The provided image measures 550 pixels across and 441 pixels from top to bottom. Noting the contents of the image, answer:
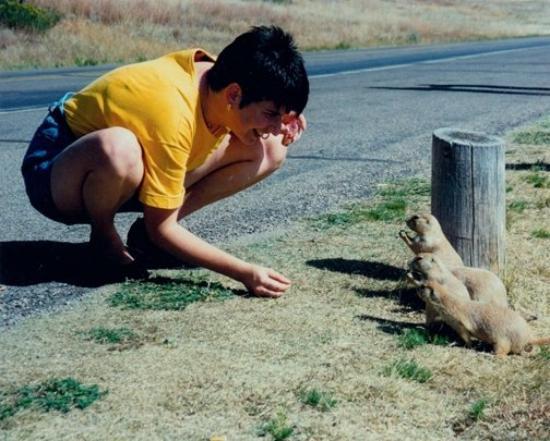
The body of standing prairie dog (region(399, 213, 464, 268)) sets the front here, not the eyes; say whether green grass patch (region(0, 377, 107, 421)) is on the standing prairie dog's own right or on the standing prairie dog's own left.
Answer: on the standing prairie dog's own left

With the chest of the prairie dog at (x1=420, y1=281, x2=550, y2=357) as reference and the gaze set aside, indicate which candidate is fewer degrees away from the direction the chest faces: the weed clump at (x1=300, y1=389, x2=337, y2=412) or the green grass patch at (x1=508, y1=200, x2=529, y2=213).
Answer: the weed clump

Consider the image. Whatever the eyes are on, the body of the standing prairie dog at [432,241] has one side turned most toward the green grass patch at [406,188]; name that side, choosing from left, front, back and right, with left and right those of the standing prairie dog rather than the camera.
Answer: right

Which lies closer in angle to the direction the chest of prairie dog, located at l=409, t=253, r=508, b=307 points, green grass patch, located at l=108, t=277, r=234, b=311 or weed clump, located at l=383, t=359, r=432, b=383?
the green grass patch

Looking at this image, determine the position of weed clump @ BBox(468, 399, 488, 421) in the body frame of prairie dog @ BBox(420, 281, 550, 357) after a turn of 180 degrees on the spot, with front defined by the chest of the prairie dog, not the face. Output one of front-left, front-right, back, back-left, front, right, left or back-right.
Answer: right

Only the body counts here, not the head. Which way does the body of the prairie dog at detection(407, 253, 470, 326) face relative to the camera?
to the viewer's left

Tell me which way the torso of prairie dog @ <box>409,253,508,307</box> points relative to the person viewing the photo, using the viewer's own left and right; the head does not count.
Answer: facing to the left of the viewer

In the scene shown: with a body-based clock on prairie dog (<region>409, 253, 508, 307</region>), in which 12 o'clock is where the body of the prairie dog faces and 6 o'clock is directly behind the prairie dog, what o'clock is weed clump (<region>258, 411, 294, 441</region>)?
The weed clump is roughly at 10 o'clock from the prairie dog.

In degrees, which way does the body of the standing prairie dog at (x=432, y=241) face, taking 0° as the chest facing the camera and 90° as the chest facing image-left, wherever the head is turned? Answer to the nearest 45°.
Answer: approximately 90°

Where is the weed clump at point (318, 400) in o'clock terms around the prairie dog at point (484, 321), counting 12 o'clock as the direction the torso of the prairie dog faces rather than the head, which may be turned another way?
The weed clump is roughly at 10 o'clock from the prairie dog.

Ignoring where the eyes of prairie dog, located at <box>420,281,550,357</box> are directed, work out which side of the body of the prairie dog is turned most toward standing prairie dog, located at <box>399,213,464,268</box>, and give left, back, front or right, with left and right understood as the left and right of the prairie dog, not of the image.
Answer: right

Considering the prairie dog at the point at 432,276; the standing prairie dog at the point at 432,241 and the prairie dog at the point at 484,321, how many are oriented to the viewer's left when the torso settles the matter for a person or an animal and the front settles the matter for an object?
3

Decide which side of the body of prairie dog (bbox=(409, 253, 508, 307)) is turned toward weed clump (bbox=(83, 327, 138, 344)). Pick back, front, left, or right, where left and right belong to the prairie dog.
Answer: front

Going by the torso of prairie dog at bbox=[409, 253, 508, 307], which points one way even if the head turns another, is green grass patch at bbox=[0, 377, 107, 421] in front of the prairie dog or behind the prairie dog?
in front

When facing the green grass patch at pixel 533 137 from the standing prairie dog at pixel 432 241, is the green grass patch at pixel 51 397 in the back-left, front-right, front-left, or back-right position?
back-left

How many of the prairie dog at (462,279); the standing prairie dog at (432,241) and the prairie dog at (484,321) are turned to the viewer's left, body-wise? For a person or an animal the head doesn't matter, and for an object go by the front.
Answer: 3

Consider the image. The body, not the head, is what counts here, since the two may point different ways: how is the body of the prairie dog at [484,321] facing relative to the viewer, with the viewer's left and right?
facing to the left of the viewer
